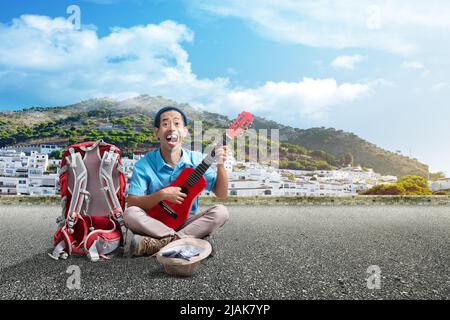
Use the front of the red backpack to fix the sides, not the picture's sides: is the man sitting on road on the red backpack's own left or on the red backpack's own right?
on the red backpack's own right

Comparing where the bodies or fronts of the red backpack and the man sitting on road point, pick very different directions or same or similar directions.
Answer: very different directions

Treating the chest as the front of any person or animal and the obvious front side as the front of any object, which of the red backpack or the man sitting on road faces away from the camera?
the red backpack

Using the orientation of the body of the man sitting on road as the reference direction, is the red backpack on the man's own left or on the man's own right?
on the man's own right

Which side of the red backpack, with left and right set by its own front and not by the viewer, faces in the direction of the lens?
back
